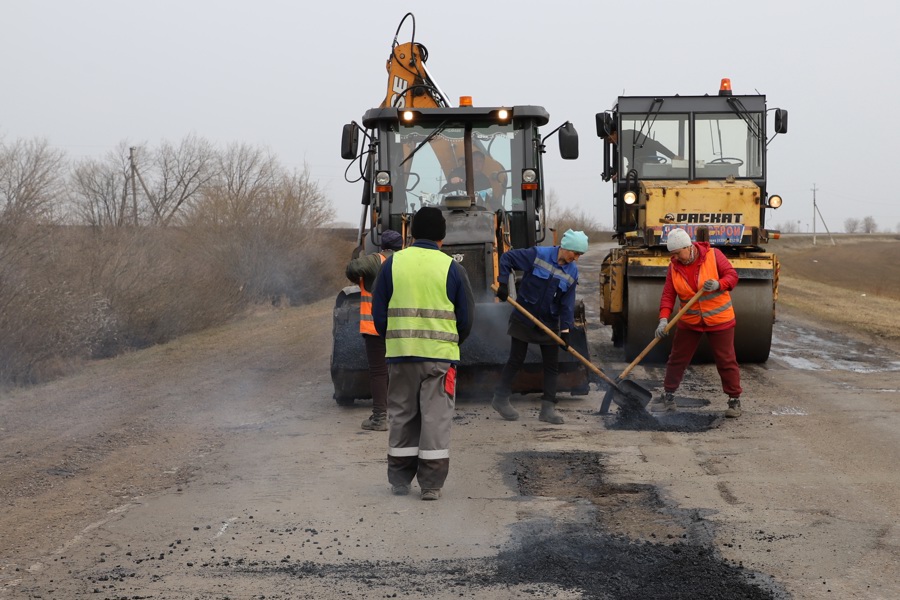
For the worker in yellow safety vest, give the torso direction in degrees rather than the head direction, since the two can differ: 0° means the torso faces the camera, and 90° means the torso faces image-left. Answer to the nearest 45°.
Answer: approximately 180°

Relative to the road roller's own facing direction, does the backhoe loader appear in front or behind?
in front

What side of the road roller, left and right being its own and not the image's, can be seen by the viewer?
front

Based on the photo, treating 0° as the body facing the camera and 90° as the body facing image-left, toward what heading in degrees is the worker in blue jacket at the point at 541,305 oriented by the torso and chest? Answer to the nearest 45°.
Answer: approximately 315°

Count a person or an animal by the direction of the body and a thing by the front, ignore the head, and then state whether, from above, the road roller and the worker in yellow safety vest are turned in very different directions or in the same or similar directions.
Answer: very different directions

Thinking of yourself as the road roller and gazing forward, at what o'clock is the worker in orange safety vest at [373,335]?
The worker in orange safety vest is roughly at 1 o'clock from the road roller.

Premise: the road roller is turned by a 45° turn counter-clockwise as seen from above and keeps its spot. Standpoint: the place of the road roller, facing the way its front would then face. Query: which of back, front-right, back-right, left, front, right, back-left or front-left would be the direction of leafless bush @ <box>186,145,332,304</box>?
back

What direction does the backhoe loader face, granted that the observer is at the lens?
facing the viewer

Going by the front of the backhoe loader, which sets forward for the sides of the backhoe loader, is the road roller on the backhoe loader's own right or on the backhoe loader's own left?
on the backhoe loader's own left

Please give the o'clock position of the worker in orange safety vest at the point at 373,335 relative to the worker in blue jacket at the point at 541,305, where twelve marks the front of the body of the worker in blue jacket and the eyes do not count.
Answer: The worker in orange safety vest is roughly at 4 o'clock from the worker in blue jacket.

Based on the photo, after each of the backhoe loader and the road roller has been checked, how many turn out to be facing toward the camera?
2
